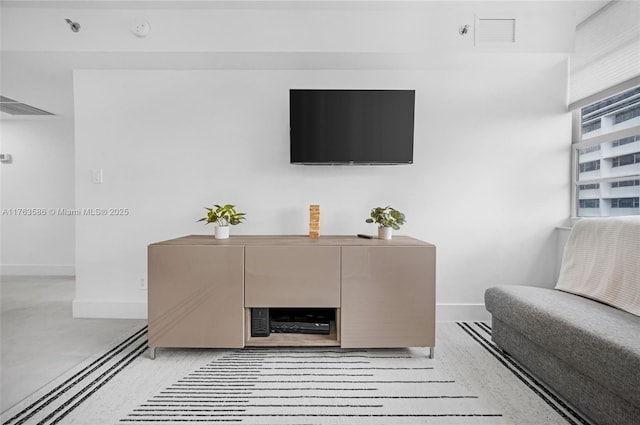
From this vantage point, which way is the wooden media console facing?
toward the camera

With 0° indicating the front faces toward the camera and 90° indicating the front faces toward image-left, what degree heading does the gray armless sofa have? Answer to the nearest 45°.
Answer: approximately 45°

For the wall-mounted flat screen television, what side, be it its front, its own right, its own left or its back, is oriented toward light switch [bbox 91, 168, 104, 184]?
right

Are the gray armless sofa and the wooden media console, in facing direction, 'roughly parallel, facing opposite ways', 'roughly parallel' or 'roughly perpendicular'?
roughly perpendicular

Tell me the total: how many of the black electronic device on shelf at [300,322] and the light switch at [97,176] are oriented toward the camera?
2

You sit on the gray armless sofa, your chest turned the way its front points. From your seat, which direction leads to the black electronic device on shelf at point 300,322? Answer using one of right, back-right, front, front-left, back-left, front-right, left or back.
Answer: front-right

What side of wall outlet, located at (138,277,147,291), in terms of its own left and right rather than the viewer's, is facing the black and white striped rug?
front

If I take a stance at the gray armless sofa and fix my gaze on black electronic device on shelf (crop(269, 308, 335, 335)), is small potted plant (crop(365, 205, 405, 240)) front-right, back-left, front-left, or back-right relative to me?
front-right

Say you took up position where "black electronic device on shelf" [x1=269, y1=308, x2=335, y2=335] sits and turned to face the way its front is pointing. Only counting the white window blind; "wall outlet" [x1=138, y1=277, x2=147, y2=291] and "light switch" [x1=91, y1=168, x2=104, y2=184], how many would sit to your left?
1

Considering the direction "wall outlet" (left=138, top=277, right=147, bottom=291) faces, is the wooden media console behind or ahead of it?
ahead

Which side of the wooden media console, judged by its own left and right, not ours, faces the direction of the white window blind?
left

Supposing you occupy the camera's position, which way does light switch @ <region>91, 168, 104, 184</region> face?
facing the viewer

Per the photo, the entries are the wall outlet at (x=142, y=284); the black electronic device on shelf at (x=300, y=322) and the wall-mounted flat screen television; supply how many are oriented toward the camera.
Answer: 3
